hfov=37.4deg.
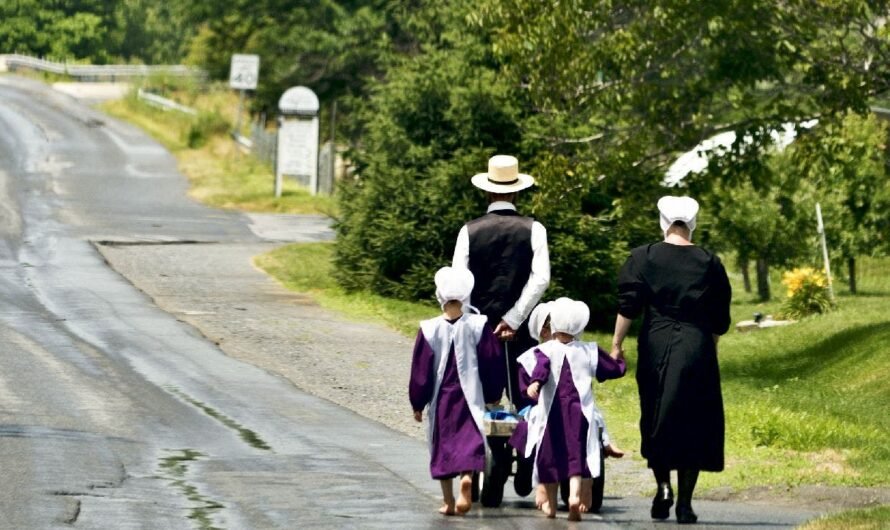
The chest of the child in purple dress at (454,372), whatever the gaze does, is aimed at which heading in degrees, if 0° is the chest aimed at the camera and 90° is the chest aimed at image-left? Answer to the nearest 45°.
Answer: approximately 180°

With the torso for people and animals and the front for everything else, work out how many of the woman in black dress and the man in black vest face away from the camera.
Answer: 2

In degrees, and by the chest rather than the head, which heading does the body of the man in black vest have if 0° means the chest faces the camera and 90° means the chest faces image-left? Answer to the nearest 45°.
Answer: approximately 180°

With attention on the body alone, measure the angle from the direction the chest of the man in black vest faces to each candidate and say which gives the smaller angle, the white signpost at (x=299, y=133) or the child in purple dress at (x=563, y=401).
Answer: the white signpost

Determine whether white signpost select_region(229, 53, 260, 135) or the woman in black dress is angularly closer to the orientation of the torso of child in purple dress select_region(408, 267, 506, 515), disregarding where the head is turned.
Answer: the white signpost

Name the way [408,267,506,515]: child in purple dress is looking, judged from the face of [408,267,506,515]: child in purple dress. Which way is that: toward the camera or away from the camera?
away from the camera

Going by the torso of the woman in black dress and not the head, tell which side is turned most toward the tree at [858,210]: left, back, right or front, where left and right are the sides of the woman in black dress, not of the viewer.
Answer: front

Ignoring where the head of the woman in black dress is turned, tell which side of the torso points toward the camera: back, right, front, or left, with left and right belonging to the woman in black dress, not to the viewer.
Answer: back

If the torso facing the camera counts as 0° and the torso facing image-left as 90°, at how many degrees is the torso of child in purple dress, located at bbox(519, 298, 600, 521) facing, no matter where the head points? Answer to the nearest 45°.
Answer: approximately 180°

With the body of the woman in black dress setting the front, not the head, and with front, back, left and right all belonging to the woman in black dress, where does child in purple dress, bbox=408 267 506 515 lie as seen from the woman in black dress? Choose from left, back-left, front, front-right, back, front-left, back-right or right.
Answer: left

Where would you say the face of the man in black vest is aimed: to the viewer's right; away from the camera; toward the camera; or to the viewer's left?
away from the camera
